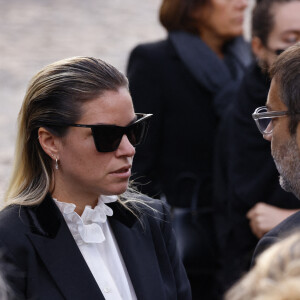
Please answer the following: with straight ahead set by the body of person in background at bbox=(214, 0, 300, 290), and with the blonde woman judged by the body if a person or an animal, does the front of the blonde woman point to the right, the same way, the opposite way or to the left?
the same way

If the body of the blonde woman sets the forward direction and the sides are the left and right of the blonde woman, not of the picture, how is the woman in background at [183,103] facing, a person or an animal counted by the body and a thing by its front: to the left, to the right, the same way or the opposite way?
the same way

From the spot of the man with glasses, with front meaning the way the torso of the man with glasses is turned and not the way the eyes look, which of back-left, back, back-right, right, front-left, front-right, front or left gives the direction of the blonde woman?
front-left

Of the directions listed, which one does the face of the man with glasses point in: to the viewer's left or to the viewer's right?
to the viewer's left

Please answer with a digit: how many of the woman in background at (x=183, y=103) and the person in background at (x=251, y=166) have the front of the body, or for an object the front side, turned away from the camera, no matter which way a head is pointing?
0

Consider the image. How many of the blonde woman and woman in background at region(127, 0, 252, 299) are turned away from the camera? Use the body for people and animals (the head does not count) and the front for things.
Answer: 0

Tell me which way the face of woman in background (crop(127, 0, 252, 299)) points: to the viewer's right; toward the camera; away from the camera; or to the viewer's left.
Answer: to the viewer's right

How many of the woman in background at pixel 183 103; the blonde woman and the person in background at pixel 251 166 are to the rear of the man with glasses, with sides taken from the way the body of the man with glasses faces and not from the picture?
0

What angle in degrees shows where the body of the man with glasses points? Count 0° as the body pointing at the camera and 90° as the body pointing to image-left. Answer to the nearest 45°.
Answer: approximately 135°

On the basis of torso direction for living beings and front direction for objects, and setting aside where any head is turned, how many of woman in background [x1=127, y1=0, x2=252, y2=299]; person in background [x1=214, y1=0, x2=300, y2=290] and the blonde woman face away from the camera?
0

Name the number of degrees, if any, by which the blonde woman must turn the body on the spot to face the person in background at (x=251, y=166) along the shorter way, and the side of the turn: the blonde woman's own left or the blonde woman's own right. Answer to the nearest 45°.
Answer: approximately 90° to the blonde woman's own left

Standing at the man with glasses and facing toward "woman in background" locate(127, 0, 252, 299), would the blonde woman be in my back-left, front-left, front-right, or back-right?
front-left

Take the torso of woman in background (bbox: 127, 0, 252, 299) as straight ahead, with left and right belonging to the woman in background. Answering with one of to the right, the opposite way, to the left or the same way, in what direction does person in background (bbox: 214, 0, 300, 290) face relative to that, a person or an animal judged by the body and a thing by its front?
the same way

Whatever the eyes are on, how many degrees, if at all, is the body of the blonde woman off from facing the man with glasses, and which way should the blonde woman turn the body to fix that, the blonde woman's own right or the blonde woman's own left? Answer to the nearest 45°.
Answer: approximately 45° to the blonde woman's own left
